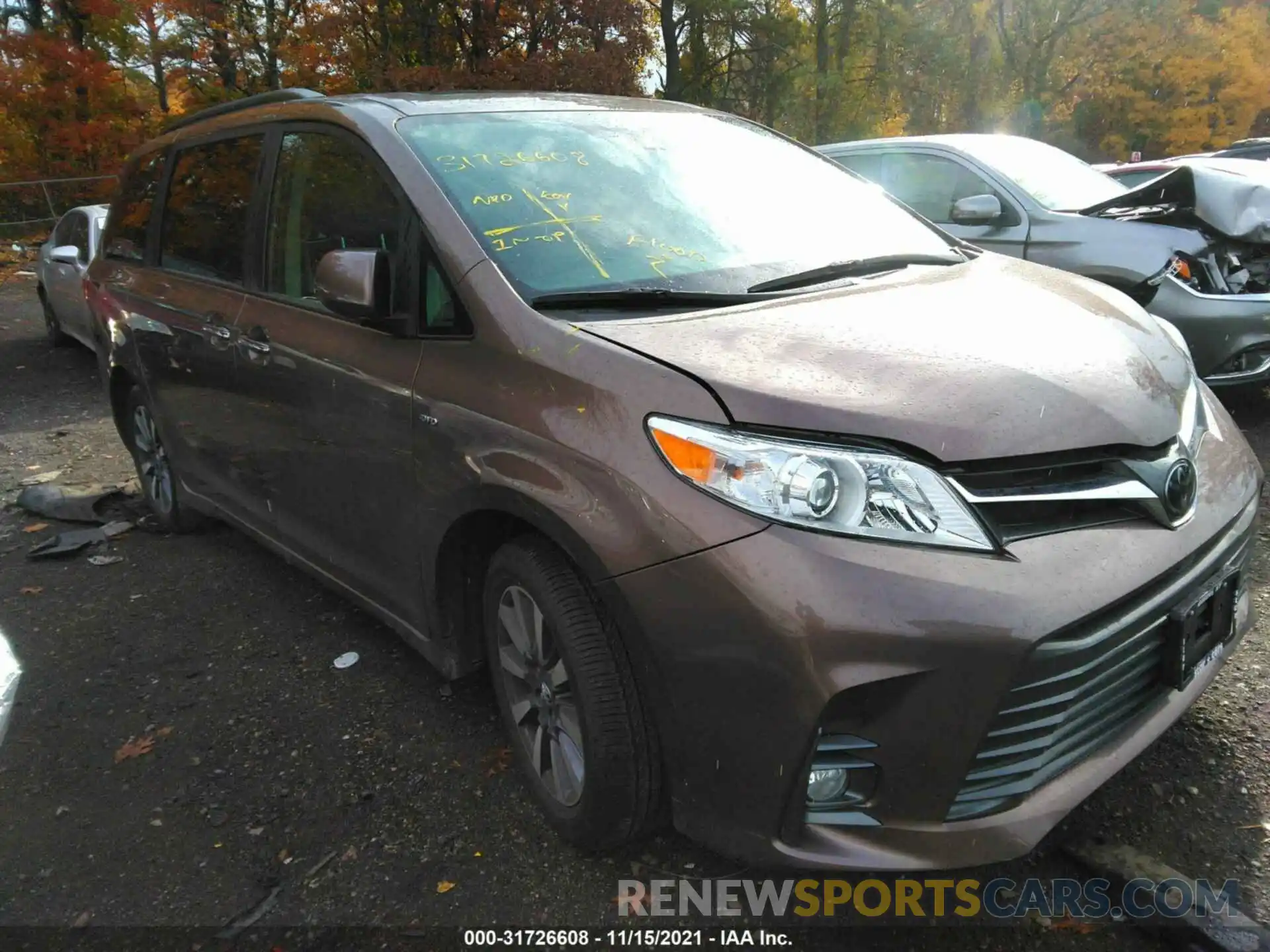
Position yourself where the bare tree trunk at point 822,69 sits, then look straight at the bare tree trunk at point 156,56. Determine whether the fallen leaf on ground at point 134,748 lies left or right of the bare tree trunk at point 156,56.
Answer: left

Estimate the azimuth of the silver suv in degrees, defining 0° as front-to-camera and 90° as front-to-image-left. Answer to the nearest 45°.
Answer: approximately 315°

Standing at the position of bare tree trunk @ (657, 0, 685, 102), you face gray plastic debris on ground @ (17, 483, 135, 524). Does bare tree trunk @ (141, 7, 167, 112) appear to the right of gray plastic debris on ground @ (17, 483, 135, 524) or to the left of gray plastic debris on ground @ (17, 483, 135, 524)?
right

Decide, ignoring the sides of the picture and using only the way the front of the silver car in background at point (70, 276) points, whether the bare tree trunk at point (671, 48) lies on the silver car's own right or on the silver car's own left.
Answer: on the silver car's own left

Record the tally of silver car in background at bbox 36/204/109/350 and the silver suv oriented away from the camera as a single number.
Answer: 0

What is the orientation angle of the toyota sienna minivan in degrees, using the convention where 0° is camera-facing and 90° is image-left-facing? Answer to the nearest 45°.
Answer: approximately 315°

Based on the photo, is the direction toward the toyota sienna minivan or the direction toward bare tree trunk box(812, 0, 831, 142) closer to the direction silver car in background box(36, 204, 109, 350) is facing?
the toyota sienna minivan

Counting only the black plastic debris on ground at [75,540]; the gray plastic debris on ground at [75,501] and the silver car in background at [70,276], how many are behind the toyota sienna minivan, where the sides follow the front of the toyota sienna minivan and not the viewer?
3

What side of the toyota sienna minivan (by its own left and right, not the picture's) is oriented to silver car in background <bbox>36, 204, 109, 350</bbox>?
back

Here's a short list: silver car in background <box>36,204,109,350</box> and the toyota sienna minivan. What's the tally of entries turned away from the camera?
0

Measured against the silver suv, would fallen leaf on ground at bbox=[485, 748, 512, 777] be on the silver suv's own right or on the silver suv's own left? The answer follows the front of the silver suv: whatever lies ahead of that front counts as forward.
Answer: on the silver suv's own right

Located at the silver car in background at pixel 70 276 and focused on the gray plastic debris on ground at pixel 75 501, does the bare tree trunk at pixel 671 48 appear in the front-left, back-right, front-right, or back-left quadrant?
back-left

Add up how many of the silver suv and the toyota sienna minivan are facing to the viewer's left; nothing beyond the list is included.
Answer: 0
